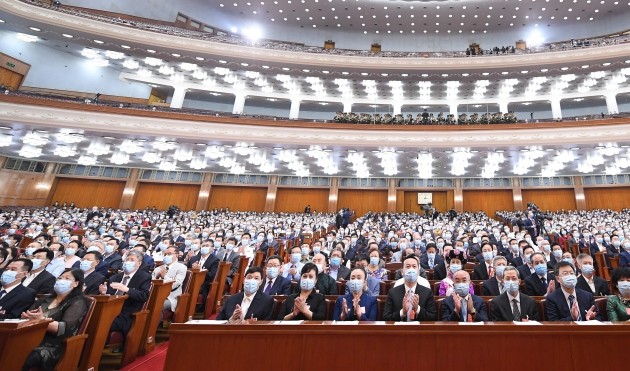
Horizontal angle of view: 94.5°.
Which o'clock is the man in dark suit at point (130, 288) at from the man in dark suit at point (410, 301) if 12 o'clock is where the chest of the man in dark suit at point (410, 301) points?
the man in dark suit at point (130, 288) is roughly at 3 o'clock from the man in dark suit at point (410, 301).

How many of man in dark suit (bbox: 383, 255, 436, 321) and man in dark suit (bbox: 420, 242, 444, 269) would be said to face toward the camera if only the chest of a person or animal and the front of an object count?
2

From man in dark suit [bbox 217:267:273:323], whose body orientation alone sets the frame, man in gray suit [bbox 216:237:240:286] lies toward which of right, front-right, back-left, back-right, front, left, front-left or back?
back

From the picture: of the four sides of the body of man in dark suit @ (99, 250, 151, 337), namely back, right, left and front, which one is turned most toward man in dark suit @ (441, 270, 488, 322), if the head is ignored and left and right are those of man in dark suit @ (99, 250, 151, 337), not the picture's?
left

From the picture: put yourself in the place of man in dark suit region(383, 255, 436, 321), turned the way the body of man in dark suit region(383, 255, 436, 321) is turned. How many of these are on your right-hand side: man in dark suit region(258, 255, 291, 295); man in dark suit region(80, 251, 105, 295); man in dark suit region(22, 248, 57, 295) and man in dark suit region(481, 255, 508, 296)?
3

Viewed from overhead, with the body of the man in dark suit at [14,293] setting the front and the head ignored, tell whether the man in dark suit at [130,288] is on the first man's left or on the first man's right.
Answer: on the first man's left
